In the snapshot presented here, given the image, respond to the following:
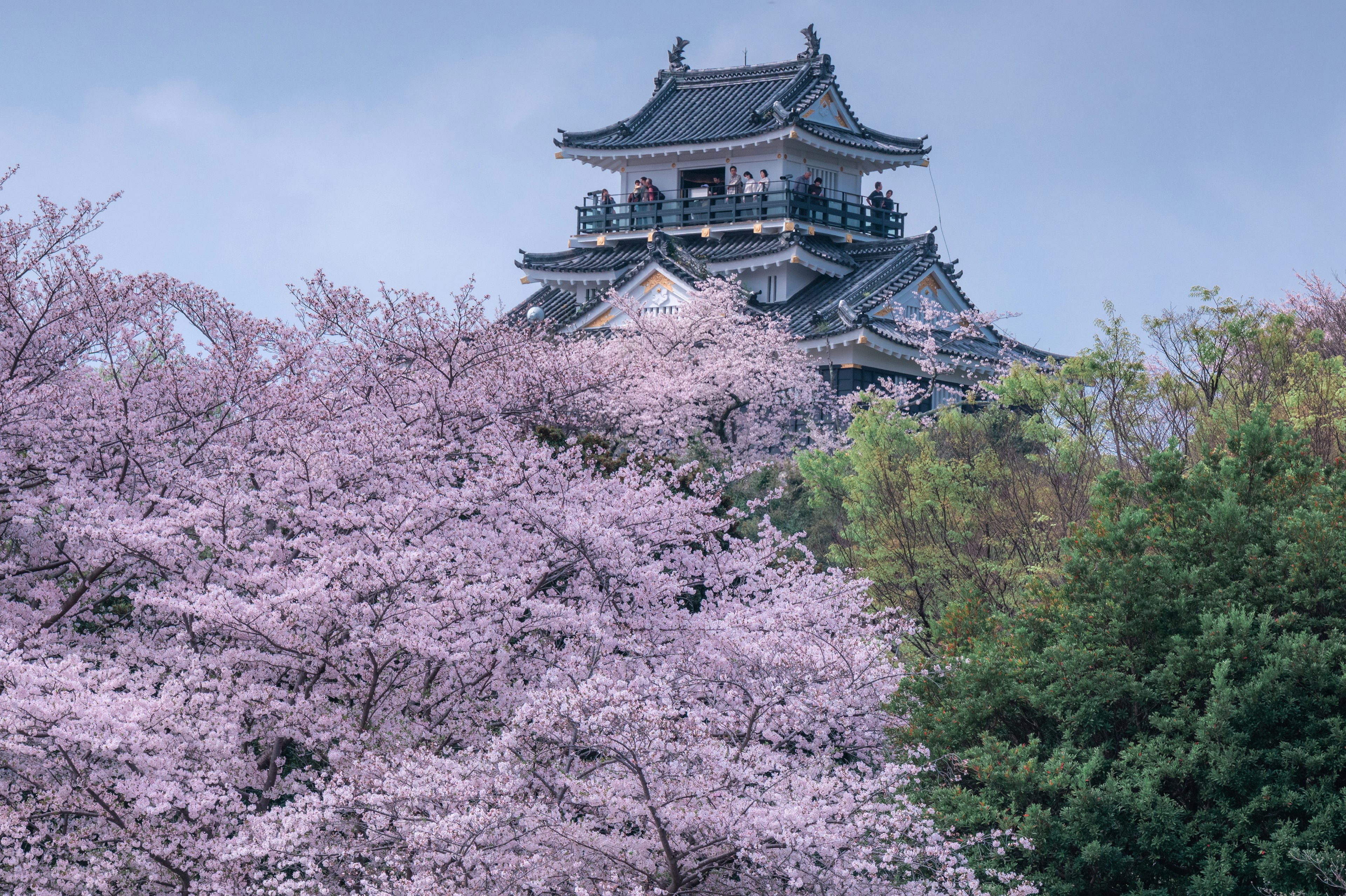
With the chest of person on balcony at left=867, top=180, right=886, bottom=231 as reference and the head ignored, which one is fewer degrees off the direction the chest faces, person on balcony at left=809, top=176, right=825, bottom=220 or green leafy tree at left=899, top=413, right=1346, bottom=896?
the green leafy tree

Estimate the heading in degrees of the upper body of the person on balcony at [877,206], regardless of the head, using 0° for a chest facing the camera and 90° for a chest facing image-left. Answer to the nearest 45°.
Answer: approximately 315°

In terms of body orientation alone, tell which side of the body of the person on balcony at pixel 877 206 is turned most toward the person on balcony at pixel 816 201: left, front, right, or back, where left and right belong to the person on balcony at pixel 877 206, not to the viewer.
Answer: right

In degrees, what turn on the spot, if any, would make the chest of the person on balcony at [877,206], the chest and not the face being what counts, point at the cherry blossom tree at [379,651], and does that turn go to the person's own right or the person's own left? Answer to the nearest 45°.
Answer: approximately 45° to the person's own right
